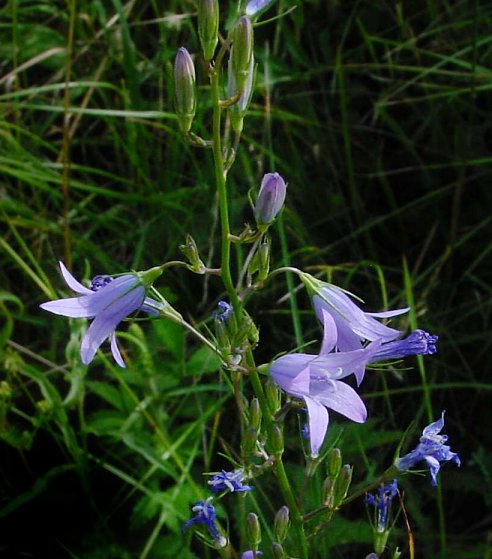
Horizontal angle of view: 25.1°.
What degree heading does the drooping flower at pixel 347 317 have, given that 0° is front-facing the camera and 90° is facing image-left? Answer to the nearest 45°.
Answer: approximately 270°
